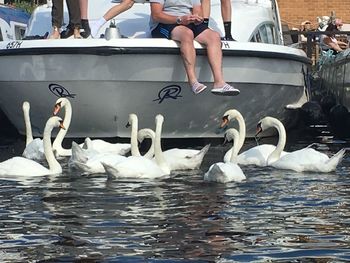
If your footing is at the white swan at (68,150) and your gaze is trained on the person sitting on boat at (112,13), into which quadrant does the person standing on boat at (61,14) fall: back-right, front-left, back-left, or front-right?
front-left

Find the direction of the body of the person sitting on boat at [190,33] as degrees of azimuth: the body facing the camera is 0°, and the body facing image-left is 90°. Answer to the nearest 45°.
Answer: approximately 315°

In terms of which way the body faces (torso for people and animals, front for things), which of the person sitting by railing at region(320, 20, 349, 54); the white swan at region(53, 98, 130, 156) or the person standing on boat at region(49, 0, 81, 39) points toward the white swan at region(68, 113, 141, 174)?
the person standing on boat at region(49, 0, 81, 39)

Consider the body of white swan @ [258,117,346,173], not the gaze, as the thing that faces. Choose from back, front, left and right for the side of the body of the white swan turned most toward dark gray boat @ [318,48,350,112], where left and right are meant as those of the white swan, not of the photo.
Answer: right

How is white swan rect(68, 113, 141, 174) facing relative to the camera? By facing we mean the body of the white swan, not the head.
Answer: to the viewer's right

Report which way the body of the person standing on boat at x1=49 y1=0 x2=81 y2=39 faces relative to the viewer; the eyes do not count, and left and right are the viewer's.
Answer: facing the viewer

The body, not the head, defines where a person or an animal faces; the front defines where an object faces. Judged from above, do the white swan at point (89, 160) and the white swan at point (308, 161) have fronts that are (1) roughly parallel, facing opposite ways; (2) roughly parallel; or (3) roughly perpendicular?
roughly parallel, facing opposite ways

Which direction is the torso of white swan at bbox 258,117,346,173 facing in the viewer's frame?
to the viewer's left
